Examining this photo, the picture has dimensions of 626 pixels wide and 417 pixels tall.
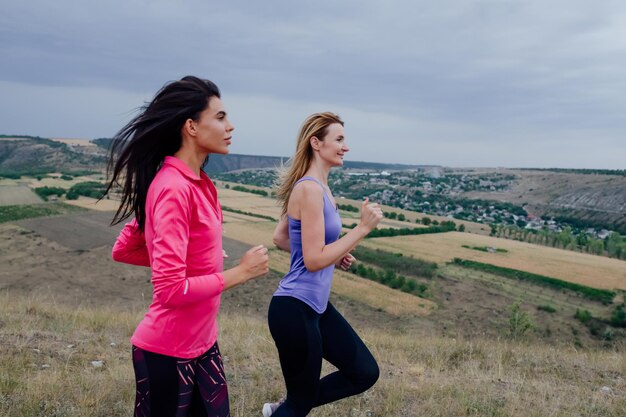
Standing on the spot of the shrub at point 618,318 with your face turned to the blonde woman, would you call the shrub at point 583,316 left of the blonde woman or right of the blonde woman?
right

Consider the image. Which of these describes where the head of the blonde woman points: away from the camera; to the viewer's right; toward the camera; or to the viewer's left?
to the viewer's right

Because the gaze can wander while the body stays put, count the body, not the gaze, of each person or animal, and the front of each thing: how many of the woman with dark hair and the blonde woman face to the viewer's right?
2

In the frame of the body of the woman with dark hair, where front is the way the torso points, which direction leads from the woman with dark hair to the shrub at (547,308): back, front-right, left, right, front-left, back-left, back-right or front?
front-left

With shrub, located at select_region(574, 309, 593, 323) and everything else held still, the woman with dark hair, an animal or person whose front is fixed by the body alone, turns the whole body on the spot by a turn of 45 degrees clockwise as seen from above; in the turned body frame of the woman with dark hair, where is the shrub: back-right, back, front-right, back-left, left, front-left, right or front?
left

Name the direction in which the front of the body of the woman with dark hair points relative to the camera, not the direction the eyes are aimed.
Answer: to the viewer's right

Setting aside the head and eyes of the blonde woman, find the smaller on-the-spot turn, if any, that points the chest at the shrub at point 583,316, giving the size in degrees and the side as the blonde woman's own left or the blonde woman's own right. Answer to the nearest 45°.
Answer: approximately 45° to the blonde woman's own left

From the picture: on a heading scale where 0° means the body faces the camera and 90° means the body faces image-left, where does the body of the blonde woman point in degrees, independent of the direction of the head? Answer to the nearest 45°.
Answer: approximately 270°

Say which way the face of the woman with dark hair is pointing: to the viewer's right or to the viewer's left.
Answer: to the viewer's right

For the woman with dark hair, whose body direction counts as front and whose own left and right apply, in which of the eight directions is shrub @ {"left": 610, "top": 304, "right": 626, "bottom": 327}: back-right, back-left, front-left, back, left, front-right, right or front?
front-left

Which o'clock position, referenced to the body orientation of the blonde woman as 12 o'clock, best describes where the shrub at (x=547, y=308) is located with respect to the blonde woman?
The shrub is roughly at 10 o'clock from the blonde woman.
